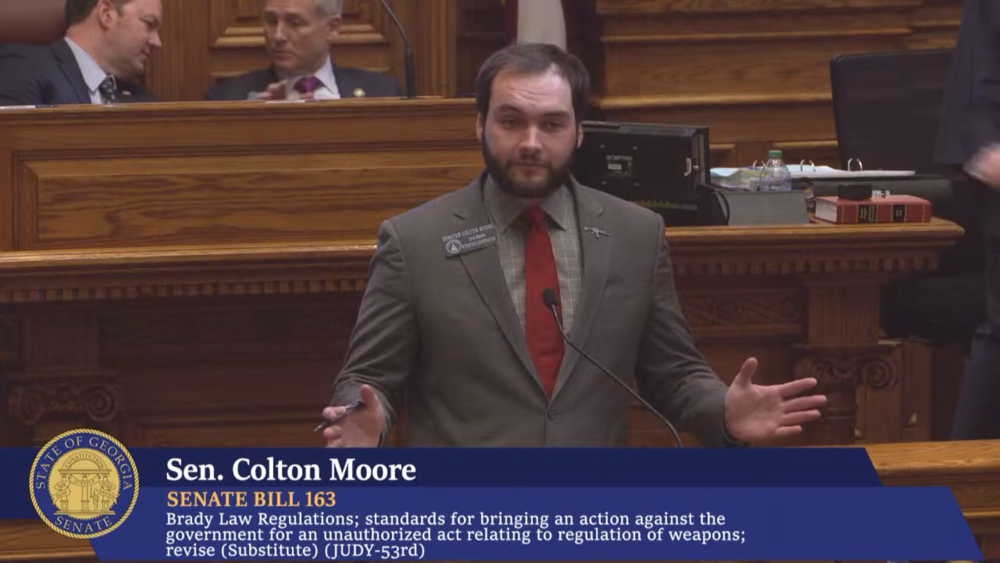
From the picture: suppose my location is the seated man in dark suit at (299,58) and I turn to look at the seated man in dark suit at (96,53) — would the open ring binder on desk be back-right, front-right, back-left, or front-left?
back-left

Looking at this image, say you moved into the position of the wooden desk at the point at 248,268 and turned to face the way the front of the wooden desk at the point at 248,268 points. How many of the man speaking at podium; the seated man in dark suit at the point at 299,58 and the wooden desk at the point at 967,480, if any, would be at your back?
1

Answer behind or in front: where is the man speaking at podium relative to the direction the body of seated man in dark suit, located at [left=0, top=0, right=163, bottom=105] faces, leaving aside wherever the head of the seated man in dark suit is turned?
in front

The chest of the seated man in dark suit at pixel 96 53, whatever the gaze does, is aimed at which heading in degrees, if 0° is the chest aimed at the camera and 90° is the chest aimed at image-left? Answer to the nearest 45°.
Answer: approximately 315°

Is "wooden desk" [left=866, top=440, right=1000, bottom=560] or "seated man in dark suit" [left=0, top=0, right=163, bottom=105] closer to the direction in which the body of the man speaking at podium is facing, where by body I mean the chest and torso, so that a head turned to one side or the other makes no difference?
the wooden desk

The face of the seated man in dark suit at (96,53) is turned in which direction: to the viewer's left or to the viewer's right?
to the viewer's right

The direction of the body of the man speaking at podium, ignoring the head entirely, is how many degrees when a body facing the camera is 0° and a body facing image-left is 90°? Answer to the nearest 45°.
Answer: approximately 0°

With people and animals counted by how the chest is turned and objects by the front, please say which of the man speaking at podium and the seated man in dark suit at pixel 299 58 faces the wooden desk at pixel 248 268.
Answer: the seated man in dark suit
